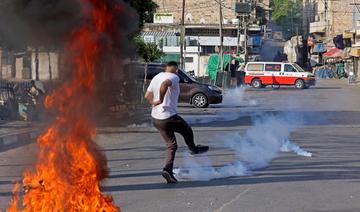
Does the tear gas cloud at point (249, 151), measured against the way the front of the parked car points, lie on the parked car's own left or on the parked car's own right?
on the parked car's own right

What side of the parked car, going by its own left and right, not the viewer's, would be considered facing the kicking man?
right

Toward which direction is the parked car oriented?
to the viewer's right

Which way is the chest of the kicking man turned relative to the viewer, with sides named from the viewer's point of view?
facing away from the viewer and to the right of the viewer

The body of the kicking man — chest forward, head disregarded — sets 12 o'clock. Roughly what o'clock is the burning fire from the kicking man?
The burning fire is roughly at 5 o'clock from the kicking man.

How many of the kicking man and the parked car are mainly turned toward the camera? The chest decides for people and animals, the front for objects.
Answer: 0

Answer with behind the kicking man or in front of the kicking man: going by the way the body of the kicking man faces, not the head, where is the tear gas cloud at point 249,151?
in front

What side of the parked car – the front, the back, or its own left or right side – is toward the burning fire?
right
